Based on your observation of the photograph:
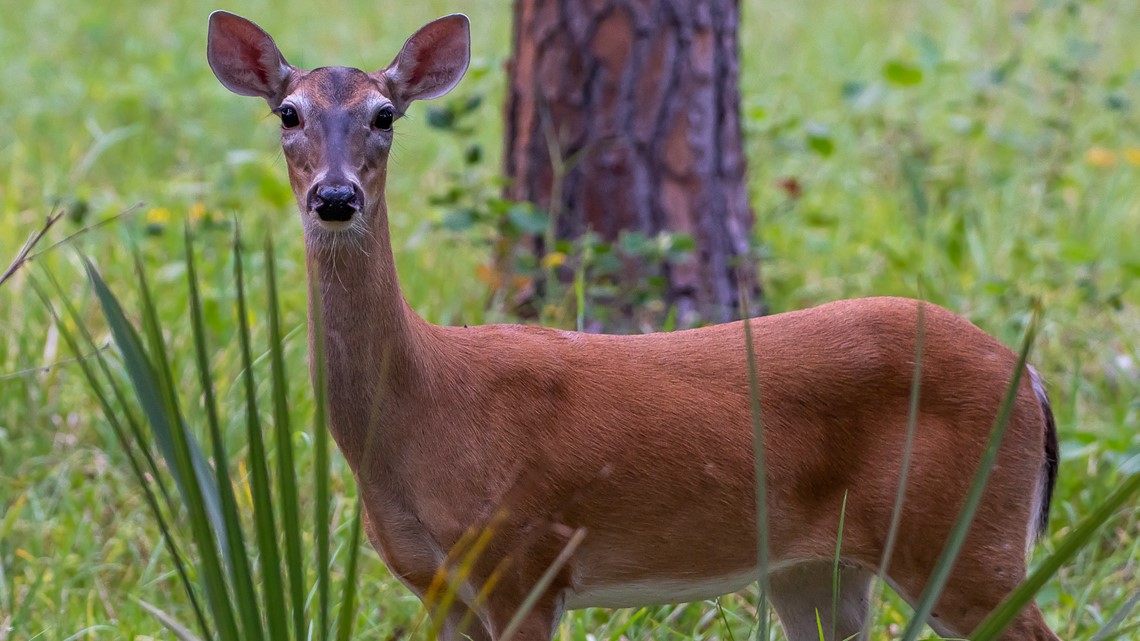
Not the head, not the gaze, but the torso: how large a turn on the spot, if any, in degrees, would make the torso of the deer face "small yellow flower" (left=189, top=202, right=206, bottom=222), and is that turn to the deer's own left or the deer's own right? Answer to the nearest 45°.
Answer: approximately 45° to the deer's own right

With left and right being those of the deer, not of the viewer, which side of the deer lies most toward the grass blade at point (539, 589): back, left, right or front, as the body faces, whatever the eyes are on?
left

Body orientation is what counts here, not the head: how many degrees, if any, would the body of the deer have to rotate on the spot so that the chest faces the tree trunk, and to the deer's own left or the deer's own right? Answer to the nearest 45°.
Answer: approximately 90° to the deer's own right

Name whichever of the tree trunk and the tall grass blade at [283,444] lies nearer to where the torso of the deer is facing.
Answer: the tall grass blade

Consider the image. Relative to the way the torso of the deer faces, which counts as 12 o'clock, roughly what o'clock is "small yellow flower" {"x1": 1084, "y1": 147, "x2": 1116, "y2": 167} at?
The small yellow flower is roughly at 4 o'clock from the deer.

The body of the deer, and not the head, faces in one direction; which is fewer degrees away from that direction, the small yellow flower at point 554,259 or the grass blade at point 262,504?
the grass blade

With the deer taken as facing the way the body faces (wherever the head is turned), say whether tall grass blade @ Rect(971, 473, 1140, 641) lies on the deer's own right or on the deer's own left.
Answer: on the deer's own left

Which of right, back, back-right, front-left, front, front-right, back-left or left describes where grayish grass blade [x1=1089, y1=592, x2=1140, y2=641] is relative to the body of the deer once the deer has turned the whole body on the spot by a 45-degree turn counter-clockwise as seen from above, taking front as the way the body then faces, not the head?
left

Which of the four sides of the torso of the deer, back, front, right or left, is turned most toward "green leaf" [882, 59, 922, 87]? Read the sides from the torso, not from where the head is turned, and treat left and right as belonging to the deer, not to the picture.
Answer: right

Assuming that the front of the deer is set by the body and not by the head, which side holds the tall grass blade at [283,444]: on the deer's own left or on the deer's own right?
on the deer's own left

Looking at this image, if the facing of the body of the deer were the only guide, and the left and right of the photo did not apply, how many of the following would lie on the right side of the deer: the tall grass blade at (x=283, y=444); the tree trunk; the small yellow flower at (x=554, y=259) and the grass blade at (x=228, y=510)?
2

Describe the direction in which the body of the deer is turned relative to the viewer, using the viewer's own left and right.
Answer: facing to the left of the viewer

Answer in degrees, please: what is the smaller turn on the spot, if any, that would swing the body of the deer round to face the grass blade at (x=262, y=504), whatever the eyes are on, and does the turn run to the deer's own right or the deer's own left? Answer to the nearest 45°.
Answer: approximately 45° to the deer's own left
